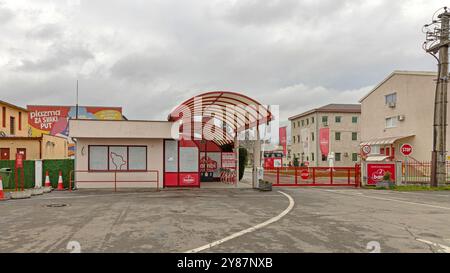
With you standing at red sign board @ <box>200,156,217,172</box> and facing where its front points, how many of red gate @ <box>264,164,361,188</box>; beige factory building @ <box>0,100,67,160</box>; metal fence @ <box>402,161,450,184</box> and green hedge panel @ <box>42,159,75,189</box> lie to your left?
2

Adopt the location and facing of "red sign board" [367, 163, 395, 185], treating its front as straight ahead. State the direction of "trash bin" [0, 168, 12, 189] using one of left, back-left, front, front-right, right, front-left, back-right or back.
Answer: front-right

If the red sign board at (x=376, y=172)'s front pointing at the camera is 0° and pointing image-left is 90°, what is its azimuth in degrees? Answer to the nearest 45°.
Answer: approximately 0°

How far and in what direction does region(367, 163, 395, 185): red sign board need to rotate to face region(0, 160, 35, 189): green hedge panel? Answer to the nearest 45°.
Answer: approximately 45° to its right

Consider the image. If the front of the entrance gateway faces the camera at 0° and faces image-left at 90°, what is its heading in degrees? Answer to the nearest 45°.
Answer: approximately 0°

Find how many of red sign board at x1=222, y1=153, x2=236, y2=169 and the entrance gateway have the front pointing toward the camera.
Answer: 2

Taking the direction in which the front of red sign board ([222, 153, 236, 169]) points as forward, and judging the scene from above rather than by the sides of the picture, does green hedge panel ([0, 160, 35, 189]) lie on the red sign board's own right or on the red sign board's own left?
on the red sign board's own right
